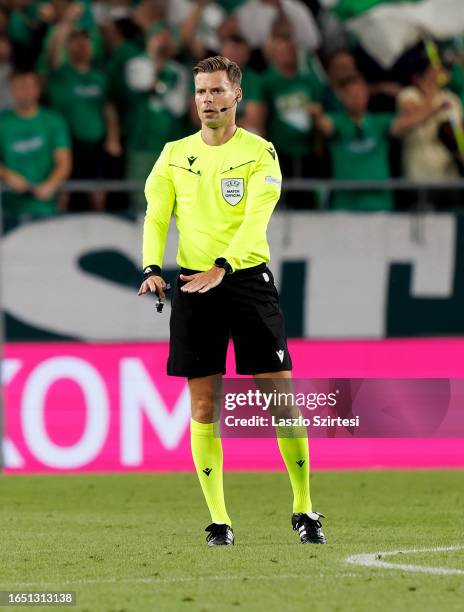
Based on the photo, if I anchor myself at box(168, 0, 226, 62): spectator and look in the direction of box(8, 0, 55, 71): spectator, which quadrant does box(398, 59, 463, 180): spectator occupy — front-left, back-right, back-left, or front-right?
back-left

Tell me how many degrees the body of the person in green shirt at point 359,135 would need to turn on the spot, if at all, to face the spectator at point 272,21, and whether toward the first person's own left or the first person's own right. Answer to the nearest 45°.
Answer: approximately 135° to the first person's own right

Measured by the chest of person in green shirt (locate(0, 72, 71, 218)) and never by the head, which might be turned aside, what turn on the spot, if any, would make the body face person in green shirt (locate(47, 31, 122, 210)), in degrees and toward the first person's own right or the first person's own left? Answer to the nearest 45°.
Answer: approximately 135° to the first person's own left

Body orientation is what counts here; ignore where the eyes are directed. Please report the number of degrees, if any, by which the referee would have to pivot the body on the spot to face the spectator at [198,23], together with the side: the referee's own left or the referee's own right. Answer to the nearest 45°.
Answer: approximately 180°

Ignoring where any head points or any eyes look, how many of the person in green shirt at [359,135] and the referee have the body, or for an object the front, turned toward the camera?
2

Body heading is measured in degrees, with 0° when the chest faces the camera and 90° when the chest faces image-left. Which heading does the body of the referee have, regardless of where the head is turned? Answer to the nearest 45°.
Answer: approximately 0°

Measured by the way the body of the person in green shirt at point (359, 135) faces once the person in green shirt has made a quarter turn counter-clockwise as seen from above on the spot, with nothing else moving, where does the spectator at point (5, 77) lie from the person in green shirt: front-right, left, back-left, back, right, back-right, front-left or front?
back

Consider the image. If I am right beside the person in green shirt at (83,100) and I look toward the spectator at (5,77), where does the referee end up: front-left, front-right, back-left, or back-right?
back-left

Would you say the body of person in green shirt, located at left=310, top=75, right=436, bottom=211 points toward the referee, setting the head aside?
yes
